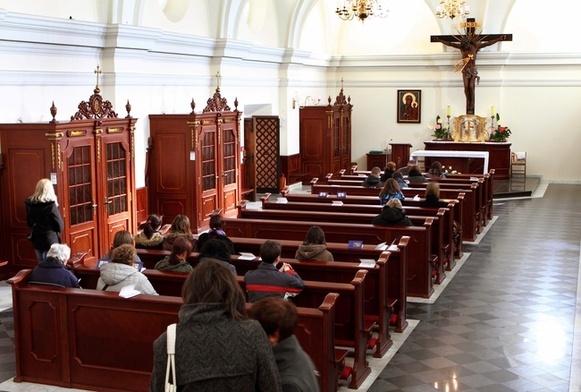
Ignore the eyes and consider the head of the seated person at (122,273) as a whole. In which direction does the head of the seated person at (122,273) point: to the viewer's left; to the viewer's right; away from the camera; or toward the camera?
away from the camera

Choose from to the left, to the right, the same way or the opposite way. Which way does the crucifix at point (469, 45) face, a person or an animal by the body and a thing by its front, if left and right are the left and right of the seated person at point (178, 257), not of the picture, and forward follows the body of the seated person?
the opposite way

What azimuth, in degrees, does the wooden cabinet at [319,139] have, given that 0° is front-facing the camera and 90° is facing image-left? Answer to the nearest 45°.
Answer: approximately 315°

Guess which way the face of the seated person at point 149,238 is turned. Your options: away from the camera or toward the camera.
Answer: away from the camera

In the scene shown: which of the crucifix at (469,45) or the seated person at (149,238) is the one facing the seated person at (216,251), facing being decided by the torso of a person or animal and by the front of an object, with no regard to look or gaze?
the crucifix

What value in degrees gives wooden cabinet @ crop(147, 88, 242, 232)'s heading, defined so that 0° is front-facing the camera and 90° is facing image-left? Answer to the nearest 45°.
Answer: approximately 315°

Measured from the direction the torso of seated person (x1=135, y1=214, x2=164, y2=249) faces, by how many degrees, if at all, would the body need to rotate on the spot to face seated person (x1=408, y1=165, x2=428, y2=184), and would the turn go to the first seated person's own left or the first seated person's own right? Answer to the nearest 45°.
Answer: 0° — they already face them

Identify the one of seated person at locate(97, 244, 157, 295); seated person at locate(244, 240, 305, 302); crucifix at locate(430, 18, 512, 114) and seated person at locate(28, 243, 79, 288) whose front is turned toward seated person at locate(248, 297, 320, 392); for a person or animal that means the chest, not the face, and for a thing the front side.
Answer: the crucifix

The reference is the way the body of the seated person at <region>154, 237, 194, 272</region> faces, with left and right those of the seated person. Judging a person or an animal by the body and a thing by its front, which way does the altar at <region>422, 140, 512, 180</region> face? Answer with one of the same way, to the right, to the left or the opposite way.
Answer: the opposite way

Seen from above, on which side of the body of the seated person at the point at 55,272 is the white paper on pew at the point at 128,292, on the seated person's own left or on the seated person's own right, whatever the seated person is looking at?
on the seated person's own right

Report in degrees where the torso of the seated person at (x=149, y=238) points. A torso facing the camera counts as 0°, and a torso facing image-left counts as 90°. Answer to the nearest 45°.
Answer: approximately 225°
